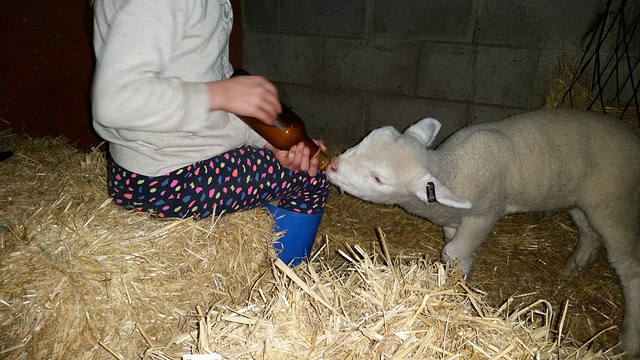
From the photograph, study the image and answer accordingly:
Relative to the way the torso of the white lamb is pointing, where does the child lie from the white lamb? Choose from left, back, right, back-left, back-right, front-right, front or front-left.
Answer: front-left

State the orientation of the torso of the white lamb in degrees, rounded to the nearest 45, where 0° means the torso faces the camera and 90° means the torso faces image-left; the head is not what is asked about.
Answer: approximately 90°

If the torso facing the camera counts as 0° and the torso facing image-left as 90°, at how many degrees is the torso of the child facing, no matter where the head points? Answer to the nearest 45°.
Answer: approximately 270°

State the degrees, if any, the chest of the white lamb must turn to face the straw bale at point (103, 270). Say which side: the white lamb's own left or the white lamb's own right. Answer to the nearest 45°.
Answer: approximately 45° to the white lamb's own left

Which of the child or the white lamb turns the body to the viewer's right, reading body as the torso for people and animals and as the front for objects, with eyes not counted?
the child

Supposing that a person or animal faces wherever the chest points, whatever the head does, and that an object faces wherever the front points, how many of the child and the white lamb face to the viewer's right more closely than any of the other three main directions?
1
